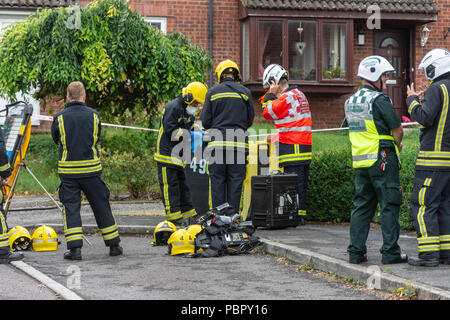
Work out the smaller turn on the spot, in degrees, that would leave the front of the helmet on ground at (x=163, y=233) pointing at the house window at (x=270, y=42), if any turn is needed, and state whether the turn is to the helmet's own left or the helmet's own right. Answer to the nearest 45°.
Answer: approximately 135° to the helmet's own left

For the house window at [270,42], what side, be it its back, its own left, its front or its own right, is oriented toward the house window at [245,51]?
right

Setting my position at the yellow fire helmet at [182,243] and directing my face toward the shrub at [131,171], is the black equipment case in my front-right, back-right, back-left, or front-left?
front-right

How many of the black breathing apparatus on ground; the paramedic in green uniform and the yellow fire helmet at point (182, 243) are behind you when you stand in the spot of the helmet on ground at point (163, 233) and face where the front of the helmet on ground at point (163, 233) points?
0

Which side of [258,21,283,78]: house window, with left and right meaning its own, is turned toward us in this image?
front

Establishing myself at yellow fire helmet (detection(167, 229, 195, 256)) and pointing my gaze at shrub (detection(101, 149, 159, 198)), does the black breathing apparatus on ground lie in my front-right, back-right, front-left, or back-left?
back-right

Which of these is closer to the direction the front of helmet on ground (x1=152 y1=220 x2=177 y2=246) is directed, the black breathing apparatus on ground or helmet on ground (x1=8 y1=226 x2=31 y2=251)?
the black breathing apparatus on ground
